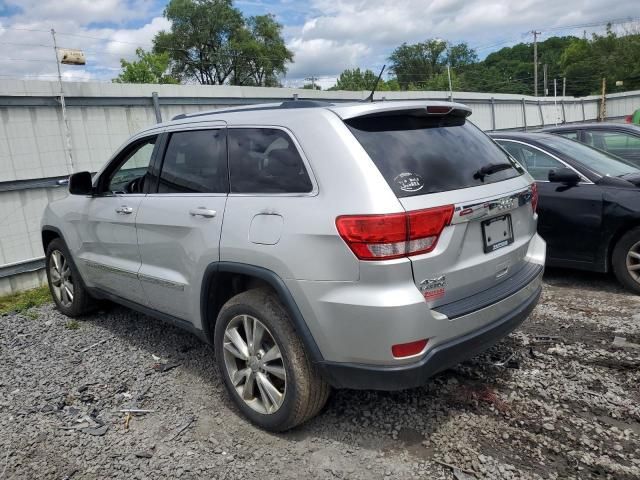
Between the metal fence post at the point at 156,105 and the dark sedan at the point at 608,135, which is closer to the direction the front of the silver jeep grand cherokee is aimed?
the metal fence post

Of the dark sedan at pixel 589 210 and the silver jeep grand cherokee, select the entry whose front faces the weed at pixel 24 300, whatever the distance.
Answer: the silver jeep grand cherokee

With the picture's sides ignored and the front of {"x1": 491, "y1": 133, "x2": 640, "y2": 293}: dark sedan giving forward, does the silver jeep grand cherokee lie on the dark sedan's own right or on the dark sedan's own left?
on the dark sedan's own right

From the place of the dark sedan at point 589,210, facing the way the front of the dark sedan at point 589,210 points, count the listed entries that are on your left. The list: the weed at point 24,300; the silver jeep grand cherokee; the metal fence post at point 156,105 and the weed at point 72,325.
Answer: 0

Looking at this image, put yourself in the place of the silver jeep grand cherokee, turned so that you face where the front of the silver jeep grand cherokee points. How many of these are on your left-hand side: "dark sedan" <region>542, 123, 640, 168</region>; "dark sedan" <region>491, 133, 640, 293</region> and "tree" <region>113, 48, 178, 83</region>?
0

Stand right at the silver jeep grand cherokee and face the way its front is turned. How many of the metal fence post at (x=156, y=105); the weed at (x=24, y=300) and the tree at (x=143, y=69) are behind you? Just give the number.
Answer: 0

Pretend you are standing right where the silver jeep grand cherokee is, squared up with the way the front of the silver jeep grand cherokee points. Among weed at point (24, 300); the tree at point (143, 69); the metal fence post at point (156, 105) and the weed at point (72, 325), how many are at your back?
0

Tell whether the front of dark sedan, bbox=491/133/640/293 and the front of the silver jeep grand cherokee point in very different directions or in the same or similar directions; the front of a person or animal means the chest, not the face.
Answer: very different directions

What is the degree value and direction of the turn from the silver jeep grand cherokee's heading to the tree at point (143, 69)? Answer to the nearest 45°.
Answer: approximately 45° to its right

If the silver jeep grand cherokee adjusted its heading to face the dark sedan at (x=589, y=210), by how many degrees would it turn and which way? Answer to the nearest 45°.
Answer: approximately 90° to its right

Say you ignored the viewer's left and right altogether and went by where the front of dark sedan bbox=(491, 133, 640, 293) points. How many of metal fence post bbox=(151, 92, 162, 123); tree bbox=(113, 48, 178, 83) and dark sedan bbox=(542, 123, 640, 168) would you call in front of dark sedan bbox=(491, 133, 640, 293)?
0

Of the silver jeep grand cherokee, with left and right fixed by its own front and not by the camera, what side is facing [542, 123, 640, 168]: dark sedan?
right

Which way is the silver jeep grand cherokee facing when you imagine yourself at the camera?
facing away from the viewer and to the left of the viewer
